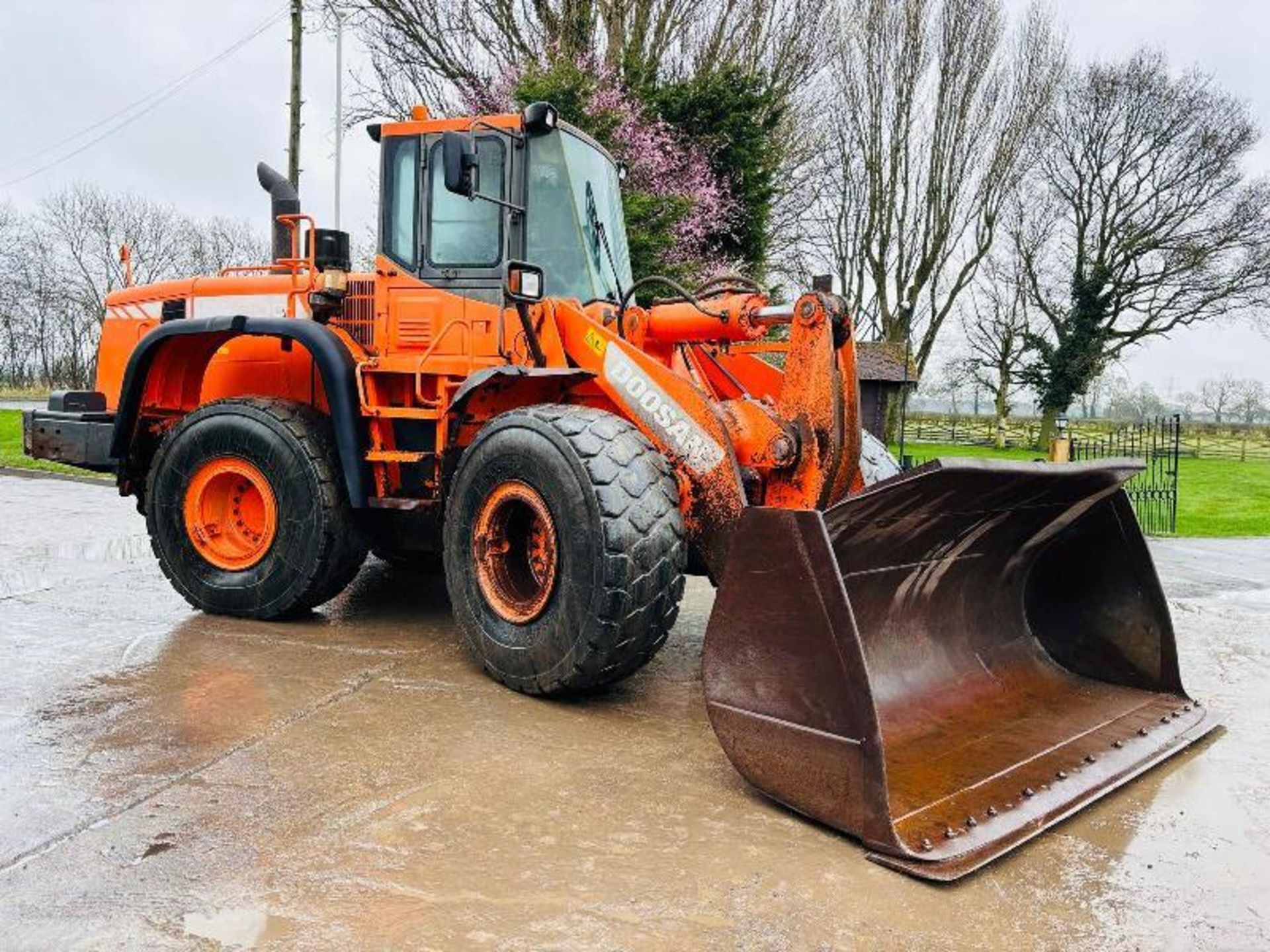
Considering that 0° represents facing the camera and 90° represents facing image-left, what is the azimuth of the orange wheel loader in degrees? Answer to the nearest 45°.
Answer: approximately 315°

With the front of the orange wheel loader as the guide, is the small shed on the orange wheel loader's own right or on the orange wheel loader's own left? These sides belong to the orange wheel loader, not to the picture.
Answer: on the orange wheel loader's own left

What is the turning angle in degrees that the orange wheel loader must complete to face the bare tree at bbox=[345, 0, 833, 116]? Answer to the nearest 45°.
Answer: approximately 135° to its left

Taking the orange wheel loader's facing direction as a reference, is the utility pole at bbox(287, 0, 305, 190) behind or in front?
behind

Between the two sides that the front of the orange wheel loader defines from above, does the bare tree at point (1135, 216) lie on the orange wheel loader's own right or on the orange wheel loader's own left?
on the orange wheel loader's own left

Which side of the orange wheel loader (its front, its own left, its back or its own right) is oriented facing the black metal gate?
left

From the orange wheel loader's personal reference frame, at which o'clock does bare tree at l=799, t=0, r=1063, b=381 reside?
The bare tree is roughly at 8 o'clock from the orange wheel loader.
